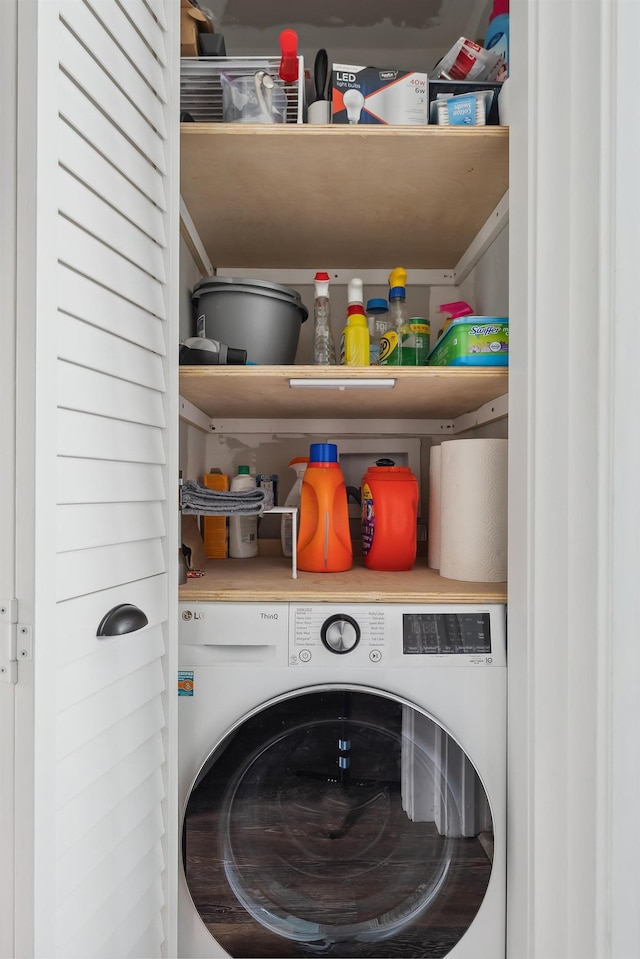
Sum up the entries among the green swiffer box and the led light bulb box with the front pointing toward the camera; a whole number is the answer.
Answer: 2
